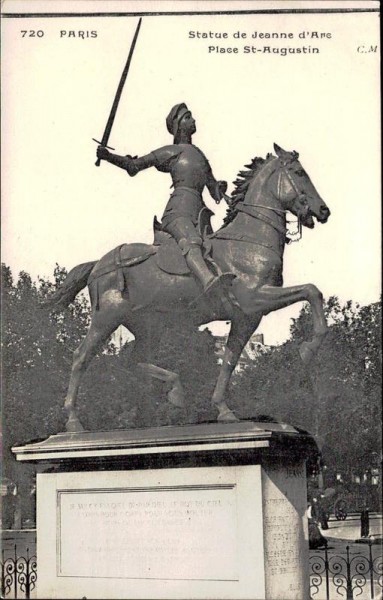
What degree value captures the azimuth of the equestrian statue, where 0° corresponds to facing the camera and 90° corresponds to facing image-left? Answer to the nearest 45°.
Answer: approximately 270°
